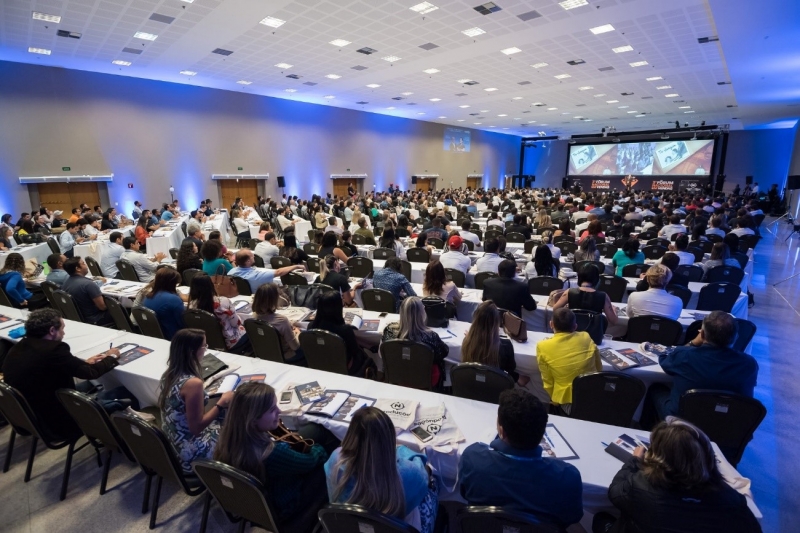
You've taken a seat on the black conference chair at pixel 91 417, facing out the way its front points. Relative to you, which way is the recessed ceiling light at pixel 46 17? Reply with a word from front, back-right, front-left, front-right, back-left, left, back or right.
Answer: front-left

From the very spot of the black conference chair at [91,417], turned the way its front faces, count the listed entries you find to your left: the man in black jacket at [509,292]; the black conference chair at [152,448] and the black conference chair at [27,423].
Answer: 1

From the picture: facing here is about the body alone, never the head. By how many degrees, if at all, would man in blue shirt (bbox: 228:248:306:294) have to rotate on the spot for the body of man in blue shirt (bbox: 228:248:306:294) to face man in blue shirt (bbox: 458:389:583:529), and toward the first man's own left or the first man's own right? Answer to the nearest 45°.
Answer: approximately 135° to the first man's own right

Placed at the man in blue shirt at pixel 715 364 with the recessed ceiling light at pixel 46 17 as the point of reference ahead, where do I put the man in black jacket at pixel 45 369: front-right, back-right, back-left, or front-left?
front-left

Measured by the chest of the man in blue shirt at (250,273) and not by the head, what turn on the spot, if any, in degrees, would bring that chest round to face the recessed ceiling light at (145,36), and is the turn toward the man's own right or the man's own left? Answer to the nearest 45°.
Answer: approximately 45° to the man's own left

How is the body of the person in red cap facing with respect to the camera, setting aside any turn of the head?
away from the camera

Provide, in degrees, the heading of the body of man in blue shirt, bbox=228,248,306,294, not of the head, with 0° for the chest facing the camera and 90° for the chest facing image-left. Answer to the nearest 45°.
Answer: approximately 225°

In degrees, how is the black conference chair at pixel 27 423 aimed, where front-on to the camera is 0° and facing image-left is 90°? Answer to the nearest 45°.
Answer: approximately 225°

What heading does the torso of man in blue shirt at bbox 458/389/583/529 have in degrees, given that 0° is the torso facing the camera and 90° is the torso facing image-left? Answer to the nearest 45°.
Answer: approximately 180°

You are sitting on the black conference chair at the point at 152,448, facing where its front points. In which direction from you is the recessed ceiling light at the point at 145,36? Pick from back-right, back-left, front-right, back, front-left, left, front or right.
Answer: front-left

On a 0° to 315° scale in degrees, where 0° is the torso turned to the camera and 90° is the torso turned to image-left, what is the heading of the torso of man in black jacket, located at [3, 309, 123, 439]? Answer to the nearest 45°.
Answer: approximately 225°

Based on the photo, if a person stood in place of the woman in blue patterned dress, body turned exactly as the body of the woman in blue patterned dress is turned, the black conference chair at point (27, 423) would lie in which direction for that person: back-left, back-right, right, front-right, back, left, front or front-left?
left

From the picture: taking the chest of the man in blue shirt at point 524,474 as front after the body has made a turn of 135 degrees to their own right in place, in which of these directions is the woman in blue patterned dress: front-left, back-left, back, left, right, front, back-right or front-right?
back-right

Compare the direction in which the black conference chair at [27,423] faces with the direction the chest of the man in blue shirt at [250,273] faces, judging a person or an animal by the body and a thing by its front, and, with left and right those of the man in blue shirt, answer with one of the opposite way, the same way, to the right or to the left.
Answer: the same way

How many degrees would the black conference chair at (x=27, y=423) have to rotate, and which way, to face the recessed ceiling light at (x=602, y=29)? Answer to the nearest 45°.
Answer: approximately 45° to its right

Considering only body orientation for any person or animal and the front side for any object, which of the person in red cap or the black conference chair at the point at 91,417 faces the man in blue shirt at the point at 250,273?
the black conference chair

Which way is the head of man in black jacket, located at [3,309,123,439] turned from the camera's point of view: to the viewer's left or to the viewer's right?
to the viewer's right

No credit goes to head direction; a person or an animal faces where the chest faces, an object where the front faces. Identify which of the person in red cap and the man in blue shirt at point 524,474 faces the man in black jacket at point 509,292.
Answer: the man in blue shirt

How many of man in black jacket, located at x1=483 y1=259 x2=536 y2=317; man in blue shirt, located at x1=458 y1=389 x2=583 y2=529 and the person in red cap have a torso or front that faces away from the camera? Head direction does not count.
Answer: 3

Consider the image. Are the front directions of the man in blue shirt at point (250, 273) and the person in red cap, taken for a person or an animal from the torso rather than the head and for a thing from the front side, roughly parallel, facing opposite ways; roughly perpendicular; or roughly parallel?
roughly parallel

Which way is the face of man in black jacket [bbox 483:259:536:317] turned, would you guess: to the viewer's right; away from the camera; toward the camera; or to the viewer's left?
away from the camera

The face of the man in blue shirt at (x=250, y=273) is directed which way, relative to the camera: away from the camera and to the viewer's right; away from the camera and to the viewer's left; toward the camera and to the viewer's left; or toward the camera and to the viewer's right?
away from the camera and to the viewer's right

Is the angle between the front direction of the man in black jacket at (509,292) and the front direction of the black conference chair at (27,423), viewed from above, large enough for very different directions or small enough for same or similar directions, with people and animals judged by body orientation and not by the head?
same or similar directions

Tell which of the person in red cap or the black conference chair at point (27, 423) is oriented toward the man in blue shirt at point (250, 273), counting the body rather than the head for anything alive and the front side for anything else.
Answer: the black conference chair
